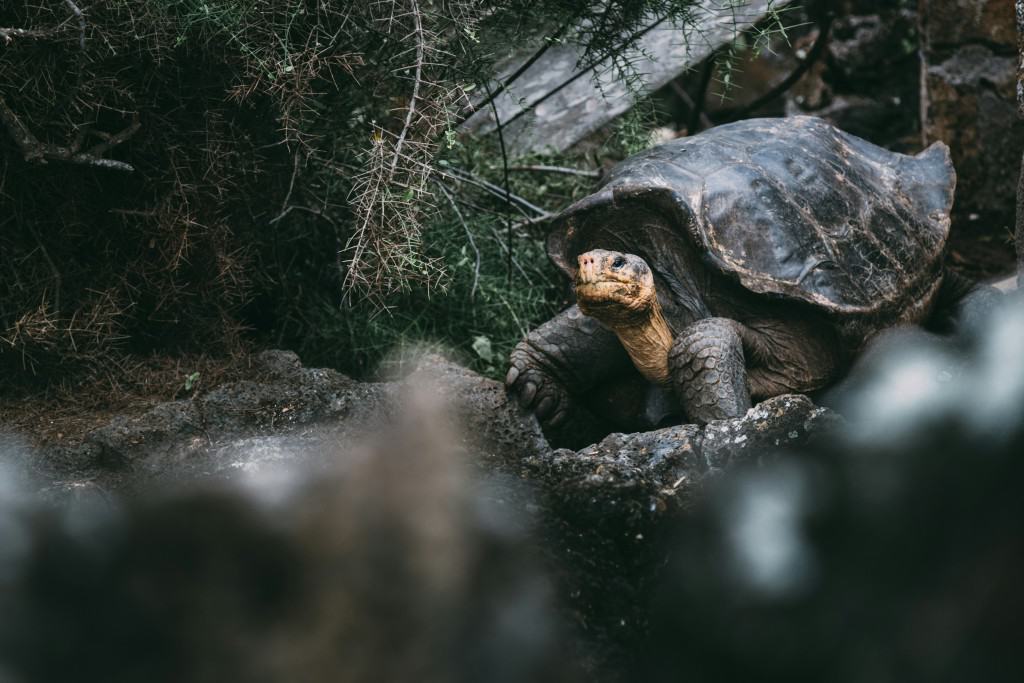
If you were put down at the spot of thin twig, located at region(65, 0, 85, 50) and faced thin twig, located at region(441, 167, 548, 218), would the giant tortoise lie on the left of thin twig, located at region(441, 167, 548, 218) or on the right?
right

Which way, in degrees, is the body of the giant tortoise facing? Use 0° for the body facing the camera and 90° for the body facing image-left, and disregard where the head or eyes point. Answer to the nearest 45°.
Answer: approximately 45°

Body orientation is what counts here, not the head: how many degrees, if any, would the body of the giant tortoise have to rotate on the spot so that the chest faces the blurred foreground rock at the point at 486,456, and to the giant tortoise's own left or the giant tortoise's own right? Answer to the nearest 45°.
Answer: approximately 45° to the giant tortoise's own left

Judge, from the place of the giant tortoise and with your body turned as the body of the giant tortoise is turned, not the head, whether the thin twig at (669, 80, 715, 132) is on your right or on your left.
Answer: on your right

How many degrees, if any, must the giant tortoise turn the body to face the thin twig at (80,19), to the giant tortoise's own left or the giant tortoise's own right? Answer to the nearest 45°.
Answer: approximately 45° to the giant tortoise's own right

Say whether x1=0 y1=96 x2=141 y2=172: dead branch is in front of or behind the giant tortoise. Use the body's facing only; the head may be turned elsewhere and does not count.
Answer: in front

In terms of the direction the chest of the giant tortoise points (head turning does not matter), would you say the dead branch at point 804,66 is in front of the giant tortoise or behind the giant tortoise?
behind

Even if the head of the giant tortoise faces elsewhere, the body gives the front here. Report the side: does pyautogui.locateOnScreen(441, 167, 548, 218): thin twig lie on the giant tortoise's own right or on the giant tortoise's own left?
on the giant tortoise's own right

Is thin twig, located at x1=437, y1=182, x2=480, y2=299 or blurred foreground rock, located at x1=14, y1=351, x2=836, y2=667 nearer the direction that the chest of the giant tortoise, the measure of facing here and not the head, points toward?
the blurred foreground rock

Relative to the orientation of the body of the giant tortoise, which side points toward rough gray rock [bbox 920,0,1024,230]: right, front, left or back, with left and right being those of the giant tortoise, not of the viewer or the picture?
back
